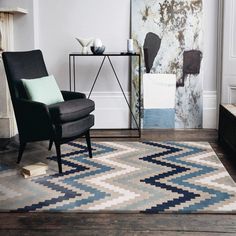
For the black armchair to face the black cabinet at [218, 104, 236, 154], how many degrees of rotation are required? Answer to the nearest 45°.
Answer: approximately 45° to its left

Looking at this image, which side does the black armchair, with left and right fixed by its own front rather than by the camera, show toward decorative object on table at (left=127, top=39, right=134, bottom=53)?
left

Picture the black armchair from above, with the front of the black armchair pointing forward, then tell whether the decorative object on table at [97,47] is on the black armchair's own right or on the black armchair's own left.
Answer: on the black armchair's own left

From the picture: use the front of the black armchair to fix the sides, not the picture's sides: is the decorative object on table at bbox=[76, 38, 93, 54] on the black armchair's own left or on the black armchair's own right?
on the black armchair's own left

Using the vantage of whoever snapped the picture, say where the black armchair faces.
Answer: facing the viewer and to the right of the viewer

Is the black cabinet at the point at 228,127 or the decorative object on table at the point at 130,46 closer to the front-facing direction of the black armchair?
the black cabinet

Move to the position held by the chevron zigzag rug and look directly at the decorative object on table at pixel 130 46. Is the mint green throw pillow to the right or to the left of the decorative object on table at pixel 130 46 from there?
left
